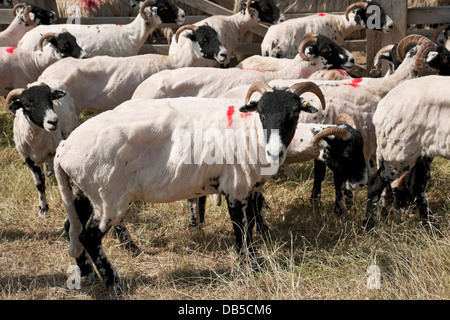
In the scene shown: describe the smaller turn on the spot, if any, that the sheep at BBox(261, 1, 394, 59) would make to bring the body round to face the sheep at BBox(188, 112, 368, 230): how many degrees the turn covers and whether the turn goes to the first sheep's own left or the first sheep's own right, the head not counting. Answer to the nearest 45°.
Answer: approximately 90° to the first sheep's own right

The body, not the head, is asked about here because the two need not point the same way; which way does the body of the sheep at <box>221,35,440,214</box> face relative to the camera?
to the viewer's right

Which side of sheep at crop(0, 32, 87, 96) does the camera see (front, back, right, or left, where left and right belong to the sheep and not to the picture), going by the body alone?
right

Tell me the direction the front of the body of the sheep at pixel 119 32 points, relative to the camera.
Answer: to the viewer's right

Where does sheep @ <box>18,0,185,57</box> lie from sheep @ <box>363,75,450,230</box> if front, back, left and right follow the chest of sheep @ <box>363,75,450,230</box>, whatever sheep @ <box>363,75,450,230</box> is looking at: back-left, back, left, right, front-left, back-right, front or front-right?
back-left

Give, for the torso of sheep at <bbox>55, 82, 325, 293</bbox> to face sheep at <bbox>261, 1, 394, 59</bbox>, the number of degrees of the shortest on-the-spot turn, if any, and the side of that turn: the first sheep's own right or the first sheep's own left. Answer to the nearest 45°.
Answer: approximately 45° to the first sheep's own left

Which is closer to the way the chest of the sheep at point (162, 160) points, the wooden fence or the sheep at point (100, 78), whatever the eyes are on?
the wooden fence

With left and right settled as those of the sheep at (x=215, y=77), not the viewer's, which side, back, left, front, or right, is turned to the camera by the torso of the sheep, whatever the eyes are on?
right
